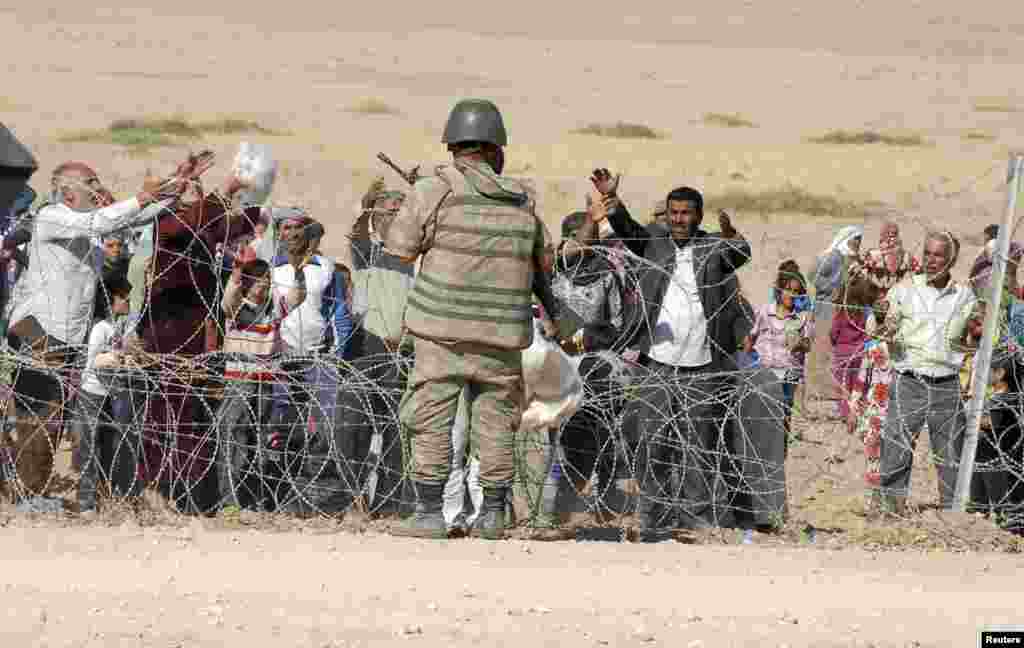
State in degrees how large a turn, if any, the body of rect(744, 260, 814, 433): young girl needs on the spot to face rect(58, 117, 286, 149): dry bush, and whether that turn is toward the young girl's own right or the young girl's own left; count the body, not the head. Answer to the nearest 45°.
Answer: approximately 135° to the young girl's own right

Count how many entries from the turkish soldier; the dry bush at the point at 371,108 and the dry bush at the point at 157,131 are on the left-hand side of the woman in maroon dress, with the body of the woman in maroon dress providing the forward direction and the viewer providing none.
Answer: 2

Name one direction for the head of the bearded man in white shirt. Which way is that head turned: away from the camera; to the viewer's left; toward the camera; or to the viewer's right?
to the viewer's right

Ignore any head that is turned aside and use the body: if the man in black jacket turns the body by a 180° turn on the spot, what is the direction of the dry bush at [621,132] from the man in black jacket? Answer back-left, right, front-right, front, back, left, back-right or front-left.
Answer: front

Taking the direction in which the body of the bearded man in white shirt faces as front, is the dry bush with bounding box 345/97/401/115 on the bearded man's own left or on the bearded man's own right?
on the bearded man's own left

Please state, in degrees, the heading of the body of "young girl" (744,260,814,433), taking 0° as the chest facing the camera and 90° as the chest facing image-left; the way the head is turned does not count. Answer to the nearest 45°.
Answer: approximately 0°

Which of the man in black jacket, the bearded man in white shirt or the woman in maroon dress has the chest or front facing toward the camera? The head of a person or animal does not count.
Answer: the man in black jacket

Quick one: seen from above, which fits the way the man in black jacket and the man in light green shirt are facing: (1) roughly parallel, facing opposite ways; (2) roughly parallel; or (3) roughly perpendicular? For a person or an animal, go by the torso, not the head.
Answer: roughly parallel

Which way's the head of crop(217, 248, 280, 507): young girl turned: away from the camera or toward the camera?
toward the camera

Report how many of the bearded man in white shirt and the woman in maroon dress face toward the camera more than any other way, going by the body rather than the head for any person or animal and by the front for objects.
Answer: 0

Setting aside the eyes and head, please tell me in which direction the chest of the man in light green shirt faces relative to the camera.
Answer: toward the camera

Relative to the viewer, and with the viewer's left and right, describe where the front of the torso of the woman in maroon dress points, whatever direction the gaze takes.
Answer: facing to the right of the viewer

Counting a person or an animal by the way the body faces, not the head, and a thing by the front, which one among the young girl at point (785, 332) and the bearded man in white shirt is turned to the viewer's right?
the bearded man in white shirt
